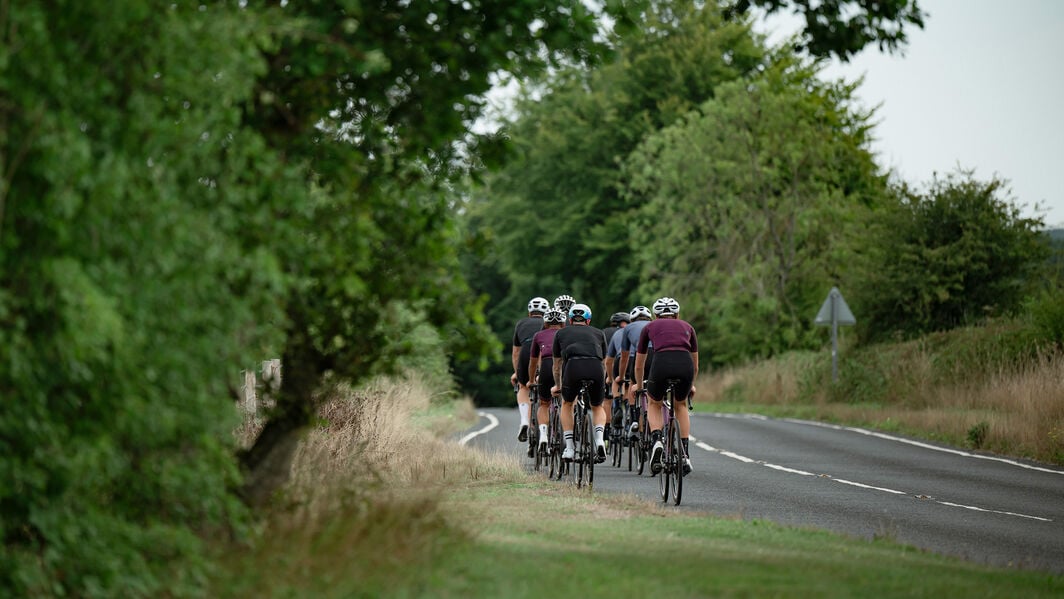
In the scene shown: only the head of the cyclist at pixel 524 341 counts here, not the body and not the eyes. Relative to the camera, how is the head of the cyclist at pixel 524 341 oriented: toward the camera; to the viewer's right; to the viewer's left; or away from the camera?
away from the camera

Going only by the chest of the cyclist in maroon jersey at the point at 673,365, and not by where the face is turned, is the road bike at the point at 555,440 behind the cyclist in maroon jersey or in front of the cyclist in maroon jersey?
in front

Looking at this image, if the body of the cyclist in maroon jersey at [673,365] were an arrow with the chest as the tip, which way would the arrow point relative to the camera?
away from the camera

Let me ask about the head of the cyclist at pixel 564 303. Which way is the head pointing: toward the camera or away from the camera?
away from the camera

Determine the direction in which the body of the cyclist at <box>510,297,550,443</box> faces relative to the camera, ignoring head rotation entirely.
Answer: away from the camera

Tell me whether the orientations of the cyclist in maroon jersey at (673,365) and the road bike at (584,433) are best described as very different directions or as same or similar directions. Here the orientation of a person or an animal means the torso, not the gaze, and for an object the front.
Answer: same or similar directions

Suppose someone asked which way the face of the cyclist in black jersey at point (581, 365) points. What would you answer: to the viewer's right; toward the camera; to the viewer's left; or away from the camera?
away from the camera

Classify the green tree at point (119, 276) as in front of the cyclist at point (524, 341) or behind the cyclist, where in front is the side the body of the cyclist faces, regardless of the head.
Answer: behind

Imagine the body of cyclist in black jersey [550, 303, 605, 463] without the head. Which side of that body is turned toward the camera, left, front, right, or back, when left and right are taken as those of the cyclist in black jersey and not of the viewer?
back

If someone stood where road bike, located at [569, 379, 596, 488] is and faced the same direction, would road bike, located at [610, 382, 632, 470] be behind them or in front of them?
in front

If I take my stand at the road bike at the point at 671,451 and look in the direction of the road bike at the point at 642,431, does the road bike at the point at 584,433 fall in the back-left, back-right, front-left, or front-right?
front-left

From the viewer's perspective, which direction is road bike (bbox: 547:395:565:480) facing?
away from the camera

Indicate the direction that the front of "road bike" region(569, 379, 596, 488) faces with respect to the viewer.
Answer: facing away from the viewer

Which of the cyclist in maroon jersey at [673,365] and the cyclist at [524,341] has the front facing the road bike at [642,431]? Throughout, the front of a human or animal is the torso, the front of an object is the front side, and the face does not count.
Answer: the cyclist in maroon jersey
